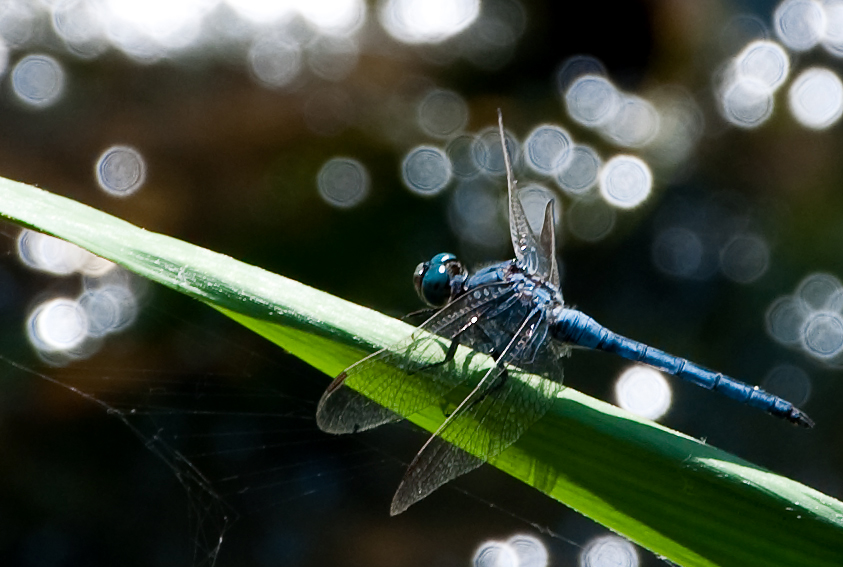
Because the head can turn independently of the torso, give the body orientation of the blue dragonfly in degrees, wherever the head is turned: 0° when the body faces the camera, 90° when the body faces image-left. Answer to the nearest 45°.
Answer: approximately 90°
